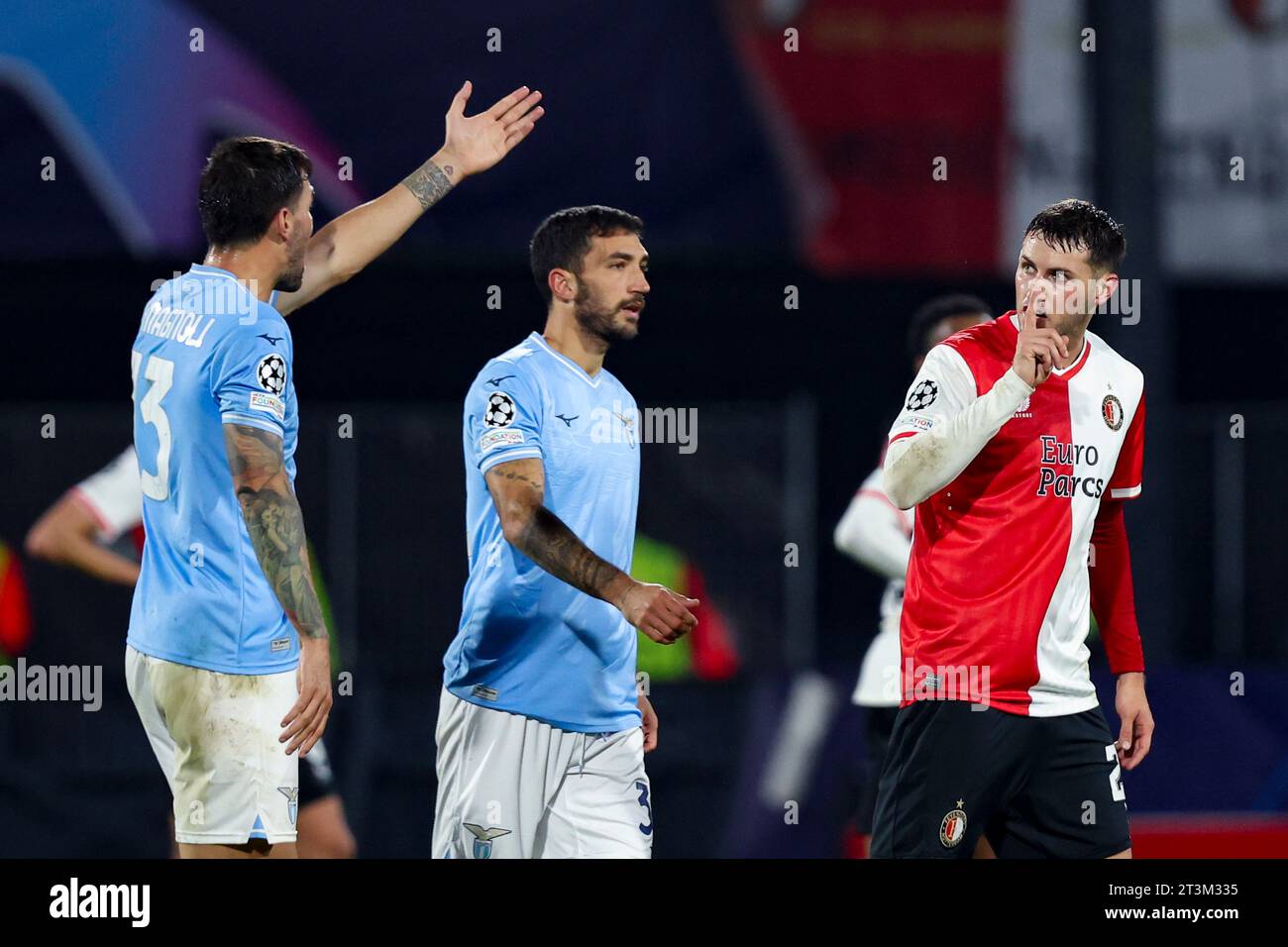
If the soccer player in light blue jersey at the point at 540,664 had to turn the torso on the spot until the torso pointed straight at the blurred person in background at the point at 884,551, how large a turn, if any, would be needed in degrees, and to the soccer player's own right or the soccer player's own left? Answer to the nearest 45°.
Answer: approximately 90° to the soccer player's own left

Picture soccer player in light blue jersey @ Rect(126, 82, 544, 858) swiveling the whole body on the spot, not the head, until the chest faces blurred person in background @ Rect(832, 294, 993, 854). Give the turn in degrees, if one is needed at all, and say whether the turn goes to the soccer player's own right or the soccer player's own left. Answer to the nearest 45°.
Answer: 0° — they already face them

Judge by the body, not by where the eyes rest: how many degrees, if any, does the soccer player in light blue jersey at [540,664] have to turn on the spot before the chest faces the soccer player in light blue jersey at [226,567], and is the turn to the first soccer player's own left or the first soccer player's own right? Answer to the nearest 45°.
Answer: approximately 90° to the first soccer player's own right

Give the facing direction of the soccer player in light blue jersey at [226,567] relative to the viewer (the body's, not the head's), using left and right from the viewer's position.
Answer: facing away from the viewer and to the right of the viewer

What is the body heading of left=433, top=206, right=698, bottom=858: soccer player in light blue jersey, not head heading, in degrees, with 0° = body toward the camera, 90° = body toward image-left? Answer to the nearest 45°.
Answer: approximately 315°

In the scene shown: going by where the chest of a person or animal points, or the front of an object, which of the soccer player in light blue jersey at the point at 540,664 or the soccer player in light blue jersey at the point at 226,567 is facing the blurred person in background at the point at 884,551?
the soccer player in light blue jersey at the point at 226,567

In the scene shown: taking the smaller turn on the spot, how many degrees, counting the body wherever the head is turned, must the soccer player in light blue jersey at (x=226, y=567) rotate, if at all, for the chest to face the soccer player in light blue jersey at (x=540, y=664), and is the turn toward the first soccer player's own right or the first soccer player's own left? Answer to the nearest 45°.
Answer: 0° — they already face them

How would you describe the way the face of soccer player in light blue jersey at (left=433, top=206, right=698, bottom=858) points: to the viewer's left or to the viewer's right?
to the viewer's right
